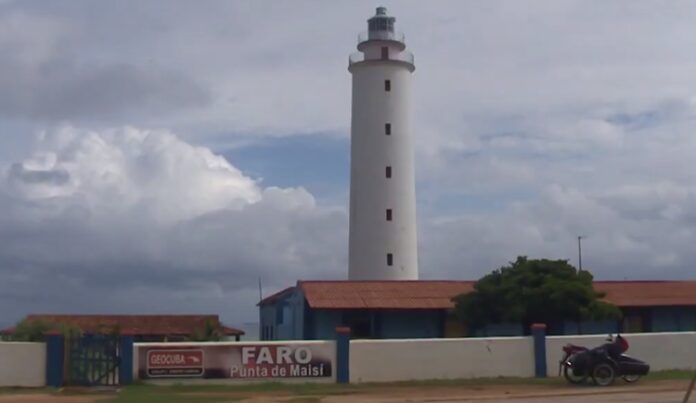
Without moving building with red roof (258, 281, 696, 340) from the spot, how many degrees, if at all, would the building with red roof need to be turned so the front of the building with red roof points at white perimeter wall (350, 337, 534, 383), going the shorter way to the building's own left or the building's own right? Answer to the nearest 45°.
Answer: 0° — it already faces it

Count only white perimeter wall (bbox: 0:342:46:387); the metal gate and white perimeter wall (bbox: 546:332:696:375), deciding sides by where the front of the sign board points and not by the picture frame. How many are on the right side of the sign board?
2

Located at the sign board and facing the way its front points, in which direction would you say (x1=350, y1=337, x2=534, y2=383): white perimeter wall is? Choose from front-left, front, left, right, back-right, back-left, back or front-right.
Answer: left

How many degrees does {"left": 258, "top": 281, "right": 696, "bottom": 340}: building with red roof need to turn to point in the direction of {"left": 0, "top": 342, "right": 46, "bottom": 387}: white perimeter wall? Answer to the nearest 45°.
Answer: approximately 45° to its right

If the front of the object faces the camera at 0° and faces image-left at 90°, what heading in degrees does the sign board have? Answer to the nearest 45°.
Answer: approximately 0°

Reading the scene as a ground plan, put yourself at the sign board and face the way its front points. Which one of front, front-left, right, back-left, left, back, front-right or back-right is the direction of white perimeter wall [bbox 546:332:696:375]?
left

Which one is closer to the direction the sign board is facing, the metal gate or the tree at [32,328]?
the metal gate

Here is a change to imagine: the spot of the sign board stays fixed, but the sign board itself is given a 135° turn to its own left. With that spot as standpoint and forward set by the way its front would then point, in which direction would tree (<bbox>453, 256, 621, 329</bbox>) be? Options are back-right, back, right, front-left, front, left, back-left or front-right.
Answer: front

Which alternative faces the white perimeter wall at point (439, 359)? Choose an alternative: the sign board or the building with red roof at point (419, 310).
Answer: the building with red roof

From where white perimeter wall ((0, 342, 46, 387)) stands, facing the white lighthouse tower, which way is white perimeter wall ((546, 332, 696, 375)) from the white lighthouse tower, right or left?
right

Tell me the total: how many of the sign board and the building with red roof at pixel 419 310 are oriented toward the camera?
2

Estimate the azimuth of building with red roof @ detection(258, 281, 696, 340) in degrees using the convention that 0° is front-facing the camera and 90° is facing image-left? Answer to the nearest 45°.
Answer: approximately 0°
